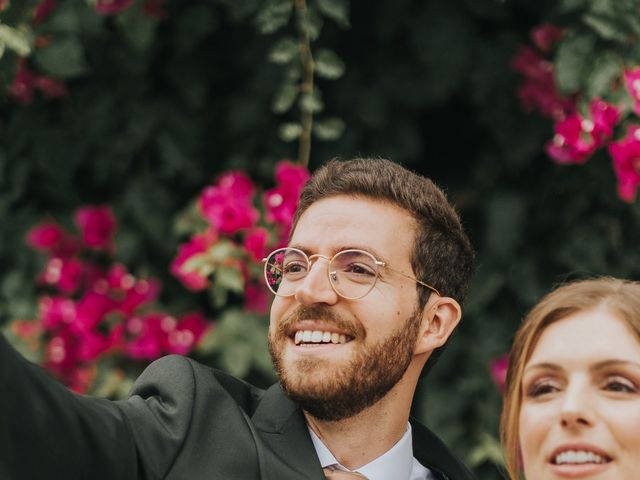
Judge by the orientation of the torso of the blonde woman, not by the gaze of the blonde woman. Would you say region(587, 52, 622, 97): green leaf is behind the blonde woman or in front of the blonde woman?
behind

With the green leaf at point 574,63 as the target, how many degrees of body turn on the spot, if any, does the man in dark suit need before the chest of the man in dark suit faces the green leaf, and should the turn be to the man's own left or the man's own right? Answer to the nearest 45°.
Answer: approximately 180°

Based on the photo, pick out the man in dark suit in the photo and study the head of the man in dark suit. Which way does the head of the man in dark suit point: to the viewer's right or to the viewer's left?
to the viewer's left

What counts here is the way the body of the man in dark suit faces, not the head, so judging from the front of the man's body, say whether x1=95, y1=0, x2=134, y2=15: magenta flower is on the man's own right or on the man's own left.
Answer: on the man's own right

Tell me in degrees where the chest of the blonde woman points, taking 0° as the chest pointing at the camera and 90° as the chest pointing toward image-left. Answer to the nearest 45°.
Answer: approximately 0°

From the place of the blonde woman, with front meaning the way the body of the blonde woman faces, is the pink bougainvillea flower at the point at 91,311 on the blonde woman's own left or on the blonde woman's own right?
on the blonde woman's own right

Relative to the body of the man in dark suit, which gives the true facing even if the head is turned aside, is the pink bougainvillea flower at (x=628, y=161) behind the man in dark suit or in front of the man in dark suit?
behind

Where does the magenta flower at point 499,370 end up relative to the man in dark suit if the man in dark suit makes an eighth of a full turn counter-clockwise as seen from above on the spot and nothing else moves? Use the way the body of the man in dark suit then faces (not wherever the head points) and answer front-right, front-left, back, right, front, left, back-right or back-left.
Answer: back-left

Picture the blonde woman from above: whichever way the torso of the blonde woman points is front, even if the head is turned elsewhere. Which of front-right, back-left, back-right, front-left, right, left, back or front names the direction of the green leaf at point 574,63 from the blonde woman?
back

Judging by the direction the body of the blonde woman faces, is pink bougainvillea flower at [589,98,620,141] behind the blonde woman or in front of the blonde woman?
behind

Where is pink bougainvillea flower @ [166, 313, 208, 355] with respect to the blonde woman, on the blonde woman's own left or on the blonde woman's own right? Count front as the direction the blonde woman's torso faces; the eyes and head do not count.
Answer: on the blonde woman's own right

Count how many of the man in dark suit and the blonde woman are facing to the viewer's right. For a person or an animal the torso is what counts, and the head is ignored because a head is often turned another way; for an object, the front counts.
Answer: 0

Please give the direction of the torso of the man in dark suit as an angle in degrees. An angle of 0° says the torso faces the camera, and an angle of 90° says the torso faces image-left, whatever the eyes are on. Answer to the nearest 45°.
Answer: approximately 45°

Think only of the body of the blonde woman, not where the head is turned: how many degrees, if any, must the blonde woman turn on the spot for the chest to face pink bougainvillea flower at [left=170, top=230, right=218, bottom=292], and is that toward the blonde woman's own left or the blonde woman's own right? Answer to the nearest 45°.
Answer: approximately 135° to the blonde woman's own right
